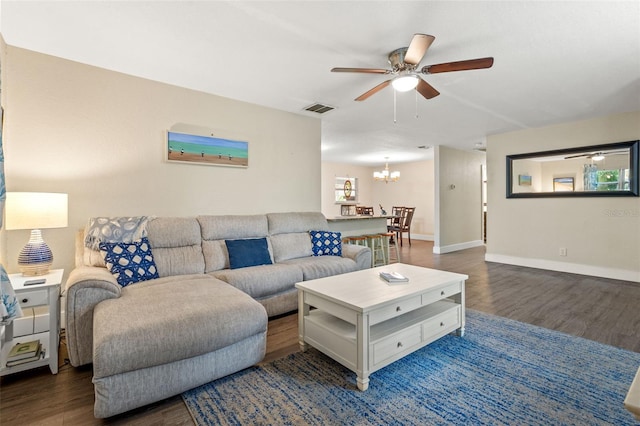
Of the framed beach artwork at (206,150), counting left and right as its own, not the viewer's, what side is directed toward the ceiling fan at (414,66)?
front

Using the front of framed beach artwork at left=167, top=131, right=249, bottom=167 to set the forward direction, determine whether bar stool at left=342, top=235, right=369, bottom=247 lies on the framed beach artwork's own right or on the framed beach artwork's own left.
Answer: on the framed beach artwork's own left

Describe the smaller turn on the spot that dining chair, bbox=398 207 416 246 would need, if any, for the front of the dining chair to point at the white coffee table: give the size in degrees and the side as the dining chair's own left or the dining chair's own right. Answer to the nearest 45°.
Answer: approximately 135° to the dining chair's own left

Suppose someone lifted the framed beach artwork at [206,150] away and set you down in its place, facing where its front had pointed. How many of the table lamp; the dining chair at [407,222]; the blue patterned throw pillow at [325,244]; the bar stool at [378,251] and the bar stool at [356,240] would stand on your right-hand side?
1

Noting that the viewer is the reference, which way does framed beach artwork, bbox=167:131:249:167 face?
facing the viewer and to the right of the viewer

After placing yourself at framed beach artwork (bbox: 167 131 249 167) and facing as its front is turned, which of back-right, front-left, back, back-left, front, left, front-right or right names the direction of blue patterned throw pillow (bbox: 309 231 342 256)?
front-left

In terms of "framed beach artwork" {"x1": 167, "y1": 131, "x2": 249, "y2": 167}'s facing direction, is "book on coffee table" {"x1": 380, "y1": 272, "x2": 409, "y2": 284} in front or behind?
in front

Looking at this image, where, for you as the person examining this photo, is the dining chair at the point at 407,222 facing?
facing away from the viewer and to the left of the viewer

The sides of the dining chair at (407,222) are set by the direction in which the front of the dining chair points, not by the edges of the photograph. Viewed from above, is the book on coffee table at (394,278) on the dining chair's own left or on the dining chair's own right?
on the dining chair's own left

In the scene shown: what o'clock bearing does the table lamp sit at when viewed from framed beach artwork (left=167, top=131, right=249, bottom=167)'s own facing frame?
The table lamp is roughly at 3 o'clock from the framed beach artwork.

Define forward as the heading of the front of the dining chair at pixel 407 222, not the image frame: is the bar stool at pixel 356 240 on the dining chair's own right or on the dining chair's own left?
on the dining chair's own left

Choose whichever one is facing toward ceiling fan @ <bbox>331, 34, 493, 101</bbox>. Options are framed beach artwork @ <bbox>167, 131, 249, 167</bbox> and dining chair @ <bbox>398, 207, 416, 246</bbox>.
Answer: the framed beach artwork
